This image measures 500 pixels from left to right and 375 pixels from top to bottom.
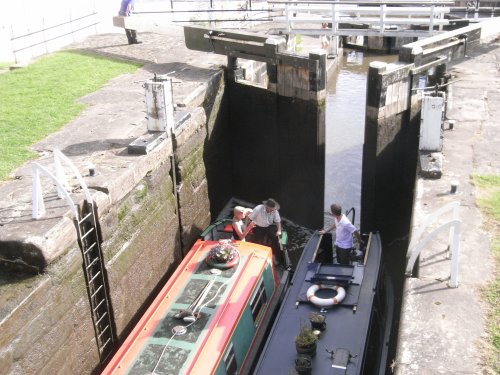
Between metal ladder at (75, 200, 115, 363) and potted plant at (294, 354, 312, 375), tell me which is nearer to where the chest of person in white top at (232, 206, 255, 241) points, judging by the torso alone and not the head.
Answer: the potted plant

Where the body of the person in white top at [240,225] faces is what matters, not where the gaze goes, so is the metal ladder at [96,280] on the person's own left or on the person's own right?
on the person's own right

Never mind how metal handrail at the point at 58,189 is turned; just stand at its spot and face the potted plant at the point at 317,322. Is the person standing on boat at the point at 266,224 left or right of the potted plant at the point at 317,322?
left

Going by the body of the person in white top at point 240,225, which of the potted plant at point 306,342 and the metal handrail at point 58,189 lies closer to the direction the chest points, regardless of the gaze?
the potted plant

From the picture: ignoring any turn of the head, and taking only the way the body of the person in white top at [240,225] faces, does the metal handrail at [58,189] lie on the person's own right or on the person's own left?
on the person's own right
